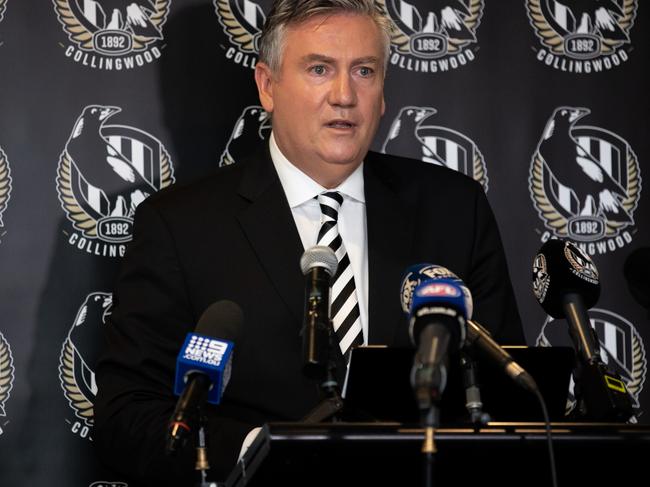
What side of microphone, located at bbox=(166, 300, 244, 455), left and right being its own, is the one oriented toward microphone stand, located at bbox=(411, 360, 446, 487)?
right

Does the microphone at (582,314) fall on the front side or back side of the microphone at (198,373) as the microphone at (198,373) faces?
on the front side

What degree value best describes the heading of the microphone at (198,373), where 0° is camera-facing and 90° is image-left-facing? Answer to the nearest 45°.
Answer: approximately 225°

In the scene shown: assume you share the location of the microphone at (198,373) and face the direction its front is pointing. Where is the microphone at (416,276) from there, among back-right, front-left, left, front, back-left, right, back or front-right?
front-right

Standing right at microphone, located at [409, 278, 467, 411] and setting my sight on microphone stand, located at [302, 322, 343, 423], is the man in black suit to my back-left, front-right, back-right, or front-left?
front-right
